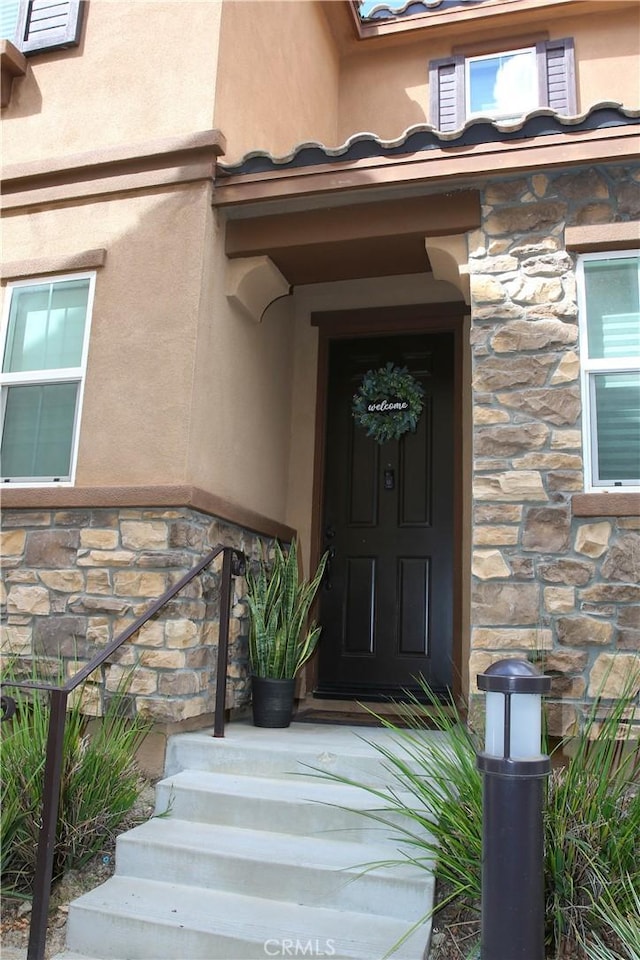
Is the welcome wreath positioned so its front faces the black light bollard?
yes

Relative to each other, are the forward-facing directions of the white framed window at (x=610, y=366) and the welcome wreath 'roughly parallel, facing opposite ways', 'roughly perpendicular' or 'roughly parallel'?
roughly parallel

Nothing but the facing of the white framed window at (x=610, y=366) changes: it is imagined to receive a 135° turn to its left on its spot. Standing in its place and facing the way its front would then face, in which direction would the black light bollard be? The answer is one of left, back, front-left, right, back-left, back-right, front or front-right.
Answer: back-right

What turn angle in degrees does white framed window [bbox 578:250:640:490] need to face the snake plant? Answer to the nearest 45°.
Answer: approximately 90° to its right

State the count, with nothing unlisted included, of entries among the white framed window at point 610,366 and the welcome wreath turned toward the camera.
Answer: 2

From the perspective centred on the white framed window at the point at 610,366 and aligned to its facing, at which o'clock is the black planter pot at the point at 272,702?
The black planter pot is roughly at 3 o'clock from the white framed window.

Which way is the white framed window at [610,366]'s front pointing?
toward the camera

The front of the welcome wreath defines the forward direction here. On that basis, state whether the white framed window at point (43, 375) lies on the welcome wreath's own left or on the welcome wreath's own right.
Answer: on the welcome wreath's own right

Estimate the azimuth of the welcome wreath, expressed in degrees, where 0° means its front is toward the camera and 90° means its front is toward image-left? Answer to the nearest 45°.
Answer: approximately 0°

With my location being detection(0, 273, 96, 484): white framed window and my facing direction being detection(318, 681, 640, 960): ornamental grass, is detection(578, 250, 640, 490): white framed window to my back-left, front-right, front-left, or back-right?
front-left

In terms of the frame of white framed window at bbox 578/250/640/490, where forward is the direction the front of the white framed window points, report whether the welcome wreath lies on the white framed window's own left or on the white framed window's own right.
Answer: on the white framed window's own right

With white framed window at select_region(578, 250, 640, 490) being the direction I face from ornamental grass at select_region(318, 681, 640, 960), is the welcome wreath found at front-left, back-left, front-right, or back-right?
front-left

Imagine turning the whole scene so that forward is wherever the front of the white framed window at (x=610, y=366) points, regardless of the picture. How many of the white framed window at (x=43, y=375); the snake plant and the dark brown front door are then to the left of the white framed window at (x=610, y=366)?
0

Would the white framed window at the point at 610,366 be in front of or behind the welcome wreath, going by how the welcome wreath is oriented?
in front
